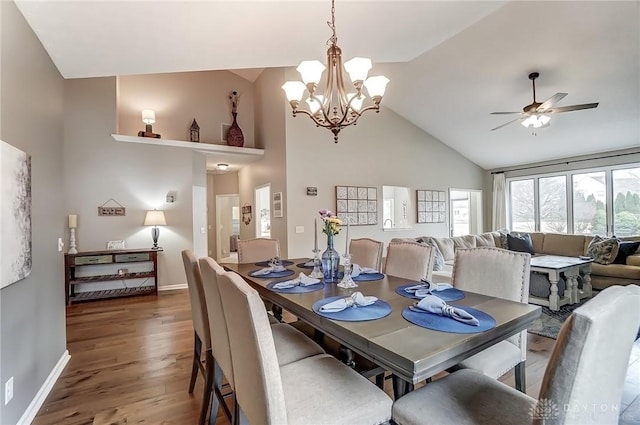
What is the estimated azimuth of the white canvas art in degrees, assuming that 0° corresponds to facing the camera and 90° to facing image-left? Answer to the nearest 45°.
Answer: approximately 270°

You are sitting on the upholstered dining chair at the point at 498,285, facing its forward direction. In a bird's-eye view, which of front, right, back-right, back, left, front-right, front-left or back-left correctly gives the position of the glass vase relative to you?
front-right

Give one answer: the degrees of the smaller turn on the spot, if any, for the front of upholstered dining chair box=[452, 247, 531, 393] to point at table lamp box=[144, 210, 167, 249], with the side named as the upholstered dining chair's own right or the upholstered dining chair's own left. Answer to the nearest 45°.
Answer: approximately 45° to the upholstered dining chair's own right

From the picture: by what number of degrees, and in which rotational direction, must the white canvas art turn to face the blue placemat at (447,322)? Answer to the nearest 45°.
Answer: approximately 45° to its right

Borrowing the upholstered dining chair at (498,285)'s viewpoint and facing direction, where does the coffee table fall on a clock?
The coffee table is roughly at 5 o'clock from the upholstered dining chair.

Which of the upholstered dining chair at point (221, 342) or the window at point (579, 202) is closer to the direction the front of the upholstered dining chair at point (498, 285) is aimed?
the upholstered dining chair

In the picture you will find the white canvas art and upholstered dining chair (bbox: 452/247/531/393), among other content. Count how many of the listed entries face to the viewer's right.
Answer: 1

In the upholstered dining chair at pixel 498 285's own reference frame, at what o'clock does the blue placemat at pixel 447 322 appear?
The blue placemat is roughly at 11 o'clock from the upholstered dining chair.

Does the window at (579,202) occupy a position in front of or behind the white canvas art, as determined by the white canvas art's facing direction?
in front

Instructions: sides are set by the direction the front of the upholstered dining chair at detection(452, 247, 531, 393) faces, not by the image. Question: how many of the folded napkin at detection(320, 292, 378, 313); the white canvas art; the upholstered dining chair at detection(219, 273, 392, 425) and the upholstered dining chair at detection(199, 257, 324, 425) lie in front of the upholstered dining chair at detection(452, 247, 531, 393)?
4
